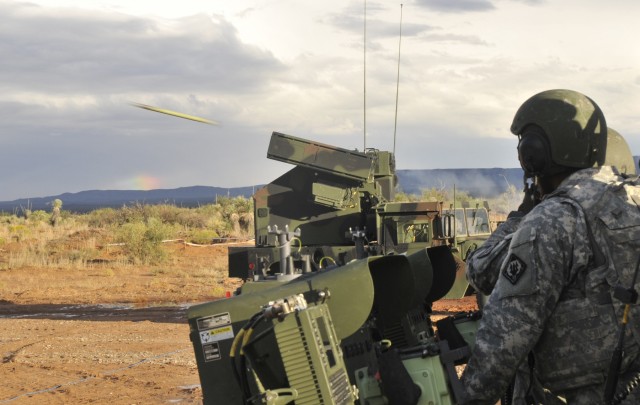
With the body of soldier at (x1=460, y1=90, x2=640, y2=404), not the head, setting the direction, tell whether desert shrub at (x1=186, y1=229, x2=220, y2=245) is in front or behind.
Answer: in front

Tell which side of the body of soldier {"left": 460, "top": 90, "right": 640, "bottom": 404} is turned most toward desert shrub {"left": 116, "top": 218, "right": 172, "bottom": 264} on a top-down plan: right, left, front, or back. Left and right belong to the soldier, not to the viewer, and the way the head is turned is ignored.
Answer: front

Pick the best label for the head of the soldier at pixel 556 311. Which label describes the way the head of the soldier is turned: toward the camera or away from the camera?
away from the camera

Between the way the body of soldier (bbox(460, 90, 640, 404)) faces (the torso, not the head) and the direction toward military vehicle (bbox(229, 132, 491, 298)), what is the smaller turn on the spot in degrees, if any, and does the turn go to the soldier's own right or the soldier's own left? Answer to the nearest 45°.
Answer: approximately 45° to the soldier's own right

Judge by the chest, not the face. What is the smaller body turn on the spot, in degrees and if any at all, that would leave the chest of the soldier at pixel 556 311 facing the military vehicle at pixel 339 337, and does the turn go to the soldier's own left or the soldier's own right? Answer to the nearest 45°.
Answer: approximately 45° to the soldier's own left

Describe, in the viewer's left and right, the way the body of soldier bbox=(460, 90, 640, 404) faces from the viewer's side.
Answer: facing away from the viewer and to the left of the viewer
